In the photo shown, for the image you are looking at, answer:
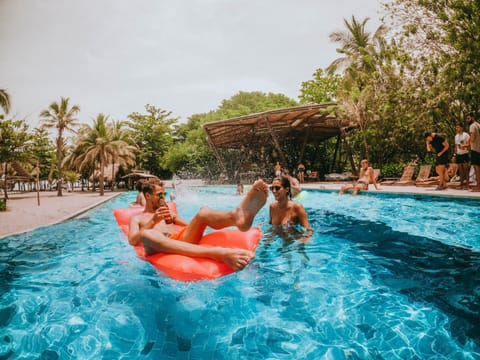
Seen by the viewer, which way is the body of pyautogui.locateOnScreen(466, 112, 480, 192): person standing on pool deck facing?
to the viewer's left

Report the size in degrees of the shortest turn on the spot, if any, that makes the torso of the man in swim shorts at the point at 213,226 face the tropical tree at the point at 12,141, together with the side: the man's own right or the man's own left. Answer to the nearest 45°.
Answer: approximately 180°

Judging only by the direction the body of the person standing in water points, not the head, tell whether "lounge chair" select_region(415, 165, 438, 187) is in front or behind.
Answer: behind

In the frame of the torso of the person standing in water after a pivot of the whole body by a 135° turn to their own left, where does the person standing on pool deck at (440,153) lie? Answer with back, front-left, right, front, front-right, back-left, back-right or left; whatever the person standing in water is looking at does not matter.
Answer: front-left

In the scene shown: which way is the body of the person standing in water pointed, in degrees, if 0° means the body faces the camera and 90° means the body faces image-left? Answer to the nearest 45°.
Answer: approximately 45°

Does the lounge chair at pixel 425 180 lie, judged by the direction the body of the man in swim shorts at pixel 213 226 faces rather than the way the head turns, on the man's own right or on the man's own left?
on the man's own left

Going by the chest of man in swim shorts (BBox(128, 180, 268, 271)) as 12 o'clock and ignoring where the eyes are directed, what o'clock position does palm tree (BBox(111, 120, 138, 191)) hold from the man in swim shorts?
The palm tree is roughly at 7 o'clock from the man in swim shorts.

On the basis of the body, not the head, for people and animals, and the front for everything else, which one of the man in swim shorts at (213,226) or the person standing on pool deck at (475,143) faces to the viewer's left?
the person standing on pool deck

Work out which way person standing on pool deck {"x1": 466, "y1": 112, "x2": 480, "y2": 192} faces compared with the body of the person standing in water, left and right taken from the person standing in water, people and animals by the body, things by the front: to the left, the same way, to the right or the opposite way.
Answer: to the right

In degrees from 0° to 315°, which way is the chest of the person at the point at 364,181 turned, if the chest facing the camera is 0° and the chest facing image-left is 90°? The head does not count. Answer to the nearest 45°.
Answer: approximately 45°

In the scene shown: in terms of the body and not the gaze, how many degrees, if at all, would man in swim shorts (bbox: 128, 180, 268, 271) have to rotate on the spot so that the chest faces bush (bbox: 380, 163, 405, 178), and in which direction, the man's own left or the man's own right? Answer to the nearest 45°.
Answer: approximately 90° to the man's own left
